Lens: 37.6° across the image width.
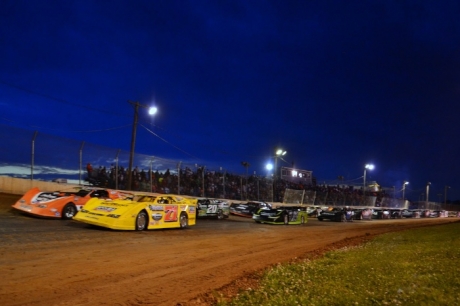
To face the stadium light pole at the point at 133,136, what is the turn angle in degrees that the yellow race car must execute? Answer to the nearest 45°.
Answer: approximately 135° to its right

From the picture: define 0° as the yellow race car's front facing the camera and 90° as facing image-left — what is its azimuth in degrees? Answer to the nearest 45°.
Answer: approximately 45°

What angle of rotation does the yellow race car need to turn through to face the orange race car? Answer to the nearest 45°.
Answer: approximately 90° to its right

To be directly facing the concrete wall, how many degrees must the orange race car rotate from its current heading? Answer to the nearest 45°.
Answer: approximately 135° to its right

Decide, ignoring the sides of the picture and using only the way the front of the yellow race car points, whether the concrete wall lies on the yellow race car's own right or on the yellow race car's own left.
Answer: on the yellow race car's own right
